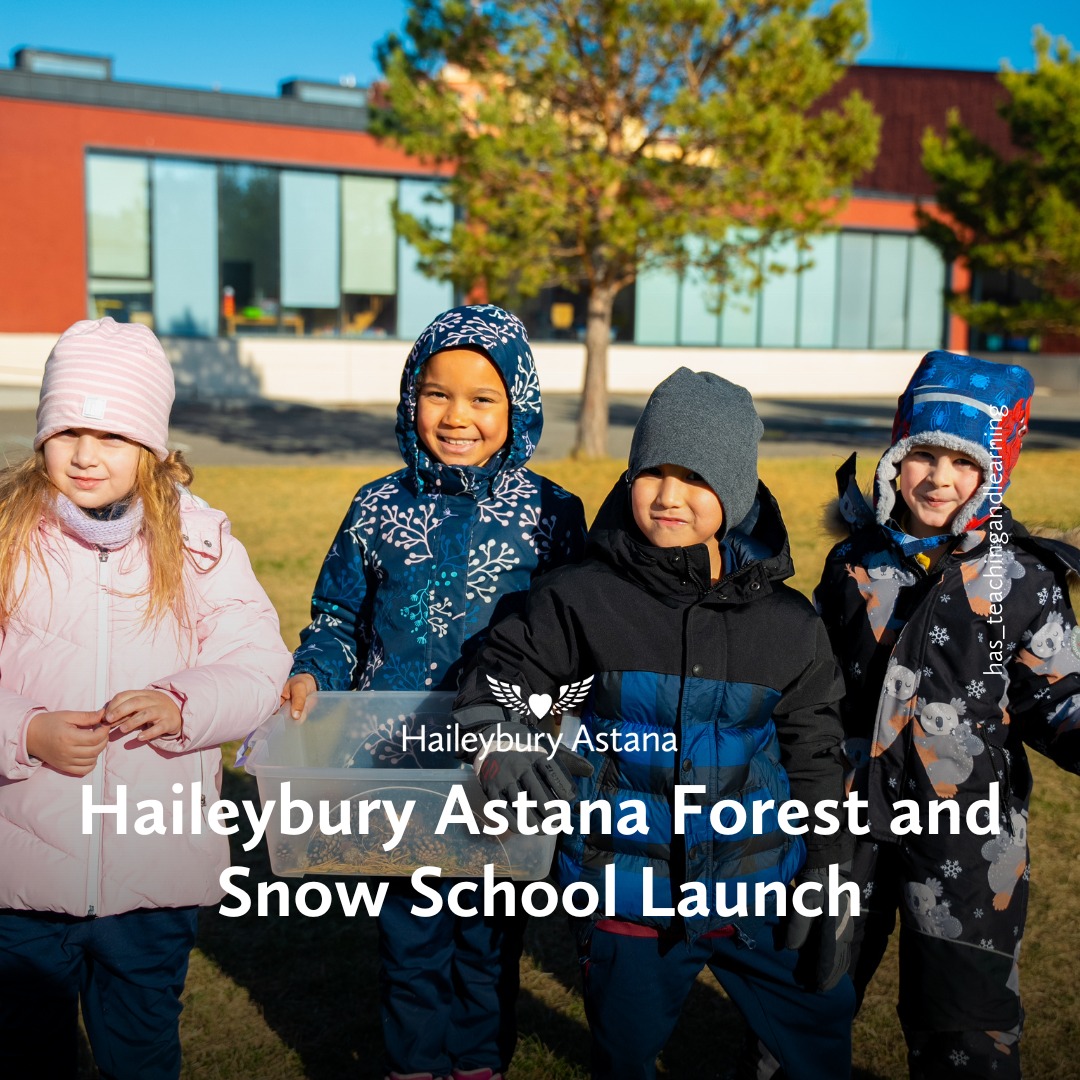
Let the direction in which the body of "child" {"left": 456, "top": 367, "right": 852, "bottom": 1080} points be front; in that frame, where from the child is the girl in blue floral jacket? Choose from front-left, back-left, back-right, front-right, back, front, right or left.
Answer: back-right

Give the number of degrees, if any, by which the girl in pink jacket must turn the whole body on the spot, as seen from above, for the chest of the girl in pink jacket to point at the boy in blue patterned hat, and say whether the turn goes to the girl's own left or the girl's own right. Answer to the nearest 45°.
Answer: approximately 90° to the girl's own left

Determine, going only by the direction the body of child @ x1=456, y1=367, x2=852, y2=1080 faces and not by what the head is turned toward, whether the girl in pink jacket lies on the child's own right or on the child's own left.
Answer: on the child's own right

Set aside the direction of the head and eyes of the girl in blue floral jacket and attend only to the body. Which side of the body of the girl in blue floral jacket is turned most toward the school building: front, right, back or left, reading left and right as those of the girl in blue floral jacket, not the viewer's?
back

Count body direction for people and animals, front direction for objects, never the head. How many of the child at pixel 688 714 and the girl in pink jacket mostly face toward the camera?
2

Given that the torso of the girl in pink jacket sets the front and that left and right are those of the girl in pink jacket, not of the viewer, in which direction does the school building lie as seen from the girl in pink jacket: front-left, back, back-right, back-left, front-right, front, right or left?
back

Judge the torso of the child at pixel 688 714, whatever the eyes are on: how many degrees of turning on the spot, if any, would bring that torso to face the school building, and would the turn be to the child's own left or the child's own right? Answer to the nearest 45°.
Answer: approximately 180°

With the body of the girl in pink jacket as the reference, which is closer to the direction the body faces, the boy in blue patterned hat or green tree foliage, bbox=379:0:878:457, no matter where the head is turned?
the boy in blue patterned hat

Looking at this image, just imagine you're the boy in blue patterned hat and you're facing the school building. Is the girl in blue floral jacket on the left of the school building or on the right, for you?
left

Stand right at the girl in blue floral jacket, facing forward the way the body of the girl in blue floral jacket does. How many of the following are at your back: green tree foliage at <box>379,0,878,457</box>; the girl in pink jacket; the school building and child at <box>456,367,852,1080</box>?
2

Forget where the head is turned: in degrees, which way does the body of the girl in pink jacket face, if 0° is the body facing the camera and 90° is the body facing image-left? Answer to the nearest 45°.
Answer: approximately 0°
